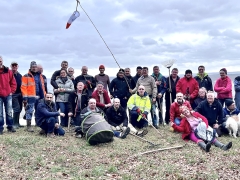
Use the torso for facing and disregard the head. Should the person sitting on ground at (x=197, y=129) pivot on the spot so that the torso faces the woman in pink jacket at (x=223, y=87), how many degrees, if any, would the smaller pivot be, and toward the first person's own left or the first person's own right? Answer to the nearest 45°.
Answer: approximately 90° to the first person's own left

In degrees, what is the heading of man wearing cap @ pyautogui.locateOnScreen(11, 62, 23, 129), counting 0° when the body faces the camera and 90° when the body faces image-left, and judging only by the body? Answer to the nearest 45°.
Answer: approximately 0°

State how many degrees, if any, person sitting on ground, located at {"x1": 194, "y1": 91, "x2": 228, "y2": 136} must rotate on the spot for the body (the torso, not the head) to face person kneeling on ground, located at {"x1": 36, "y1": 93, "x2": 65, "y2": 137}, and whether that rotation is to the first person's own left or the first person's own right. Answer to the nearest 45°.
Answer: approximately 45° to the first person's own right

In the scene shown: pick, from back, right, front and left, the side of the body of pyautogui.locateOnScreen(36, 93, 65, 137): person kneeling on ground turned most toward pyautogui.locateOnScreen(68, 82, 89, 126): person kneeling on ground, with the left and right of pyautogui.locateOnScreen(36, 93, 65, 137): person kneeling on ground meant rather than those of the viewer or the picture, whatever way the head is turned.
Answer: left

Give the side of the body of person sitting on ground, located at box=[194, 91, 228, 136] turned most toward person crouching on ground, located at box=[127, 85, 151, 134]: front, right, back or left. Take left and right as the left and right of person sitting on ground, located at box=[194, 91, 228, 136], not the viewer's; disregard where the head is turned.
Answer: right

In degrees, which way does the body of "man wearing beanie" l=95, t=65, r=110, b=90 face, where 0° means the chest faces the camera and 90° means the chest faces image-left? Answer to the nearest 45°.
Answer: approximately 0°

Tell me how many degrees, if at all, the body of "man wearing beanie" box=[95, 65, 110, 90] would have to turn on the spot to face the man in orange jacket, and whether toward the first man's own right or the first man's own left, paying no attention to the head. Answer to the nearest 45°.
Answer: approximately 45° to the first man's own right

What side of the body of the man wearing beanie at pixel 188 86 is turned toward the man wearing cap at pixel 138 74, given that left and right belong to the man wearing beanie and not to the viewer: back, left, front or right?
right
